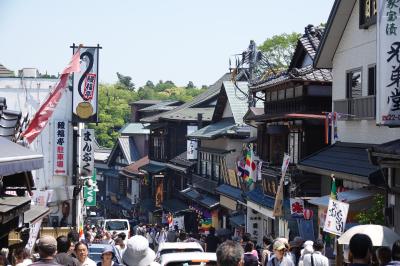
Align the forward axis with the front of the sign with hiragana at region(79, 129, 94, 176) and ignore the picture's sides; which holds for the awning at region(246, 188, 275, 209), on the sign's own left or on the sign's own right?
on the sign's own left

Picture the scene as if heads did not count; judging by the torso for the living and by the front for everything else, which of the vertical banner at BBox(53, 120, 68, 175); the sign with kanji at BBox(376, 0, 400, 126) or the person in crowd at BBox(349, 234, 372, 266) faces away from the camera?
the person in crowd

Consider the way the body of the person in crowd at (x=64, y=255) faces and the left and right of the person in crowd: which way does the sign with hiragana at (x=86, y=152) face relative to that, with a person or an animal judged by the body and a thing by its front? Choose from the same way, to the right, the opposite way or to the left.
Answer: the opposite way

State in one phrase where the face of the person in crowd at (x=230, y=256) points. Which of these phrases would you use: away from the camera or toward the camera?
away from the camera

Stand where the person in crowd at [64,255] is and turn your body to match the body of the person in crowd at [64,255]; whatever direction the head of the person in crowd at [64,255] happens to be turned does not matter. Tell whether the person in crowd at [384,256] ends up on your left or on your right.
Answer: on your right

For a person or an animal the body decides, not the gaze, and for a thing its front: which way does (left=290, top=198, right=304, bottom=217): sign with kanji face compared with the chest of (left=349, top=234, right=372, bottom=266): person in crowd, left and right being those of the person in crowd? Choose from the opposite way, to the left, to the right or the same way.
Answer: the opposite way

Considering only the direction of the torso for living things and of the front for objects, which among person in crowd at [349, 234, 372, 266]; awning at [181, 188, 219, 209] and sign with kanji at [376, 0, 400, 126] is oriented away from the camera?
the person in crowd

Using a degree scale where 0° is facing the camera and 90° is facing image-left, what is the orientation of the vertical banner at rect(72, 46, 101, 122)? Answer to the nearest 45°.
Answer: approximately 0°

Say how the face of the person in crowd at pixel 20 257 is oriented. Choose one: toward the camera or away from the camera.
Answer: away from the camera

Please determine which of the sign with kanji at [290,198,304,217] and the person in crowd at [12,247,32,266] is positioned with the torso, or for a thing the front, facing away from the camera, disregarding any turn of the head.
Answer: the person in crowd
